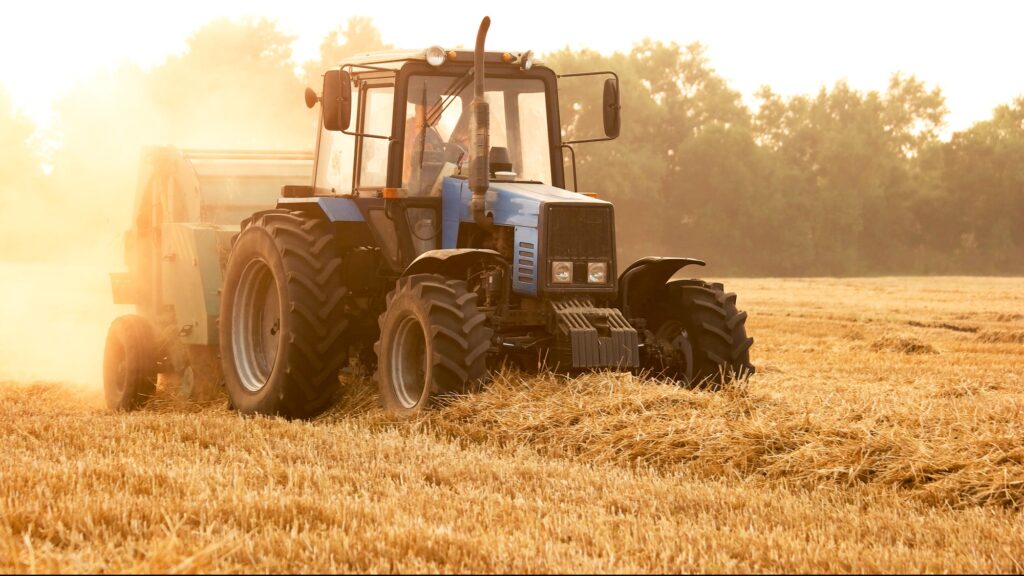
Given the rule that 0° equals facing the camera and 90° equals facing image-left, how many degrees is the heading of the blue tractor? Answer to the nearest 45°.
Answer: approximately 315°
